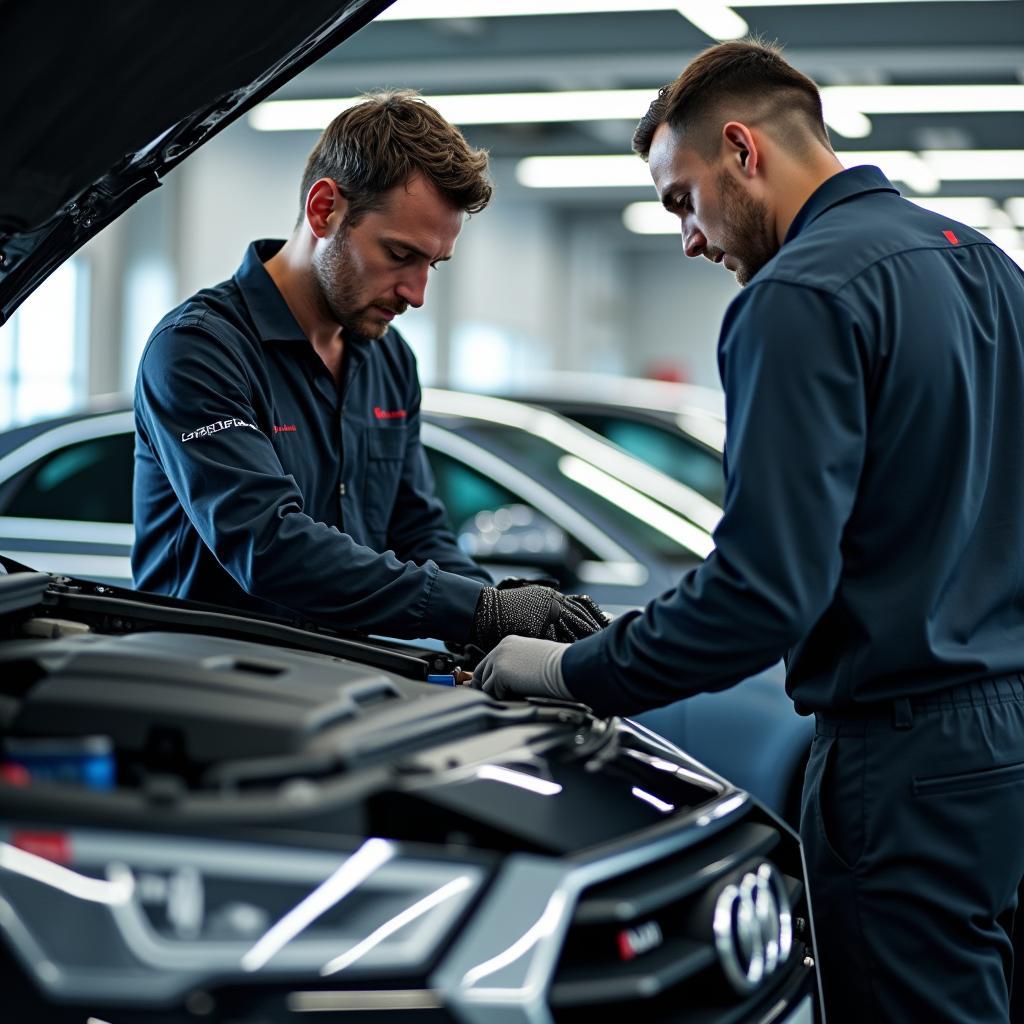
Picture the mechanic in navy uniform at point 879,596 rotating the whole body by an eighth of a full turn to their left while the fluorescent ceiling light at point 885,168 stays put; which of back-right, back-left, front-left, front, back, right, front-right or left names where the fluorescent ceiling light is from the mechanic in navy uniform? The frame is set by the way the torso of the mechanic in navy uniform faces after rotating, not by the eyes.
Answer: right

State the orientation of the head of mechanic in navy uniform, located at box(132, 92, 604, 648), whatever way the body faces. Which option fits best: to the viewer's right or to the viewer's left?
to the viewer's right

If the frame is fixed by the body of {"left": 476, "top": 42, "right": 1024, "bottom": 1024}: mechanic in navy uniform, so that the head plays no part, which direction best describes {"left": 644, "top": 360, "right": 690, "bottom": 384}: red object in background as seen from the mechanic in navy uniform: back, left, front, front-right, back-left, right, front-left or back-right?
front-right

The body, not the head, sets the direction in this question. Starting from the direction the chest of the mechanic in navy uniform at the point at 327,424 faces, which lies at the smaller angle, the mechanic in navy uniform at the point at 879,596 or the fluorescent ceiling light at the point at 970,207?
the mechanic in navy uniform

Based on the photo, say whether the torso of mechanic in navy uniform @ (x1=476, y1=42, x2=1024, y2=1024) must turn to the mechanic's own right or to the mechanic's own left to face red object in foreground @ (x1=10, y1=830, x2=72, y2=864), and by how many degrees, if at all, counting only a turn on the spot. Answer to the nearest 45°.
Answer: approximately 90° to the mechanic's own left

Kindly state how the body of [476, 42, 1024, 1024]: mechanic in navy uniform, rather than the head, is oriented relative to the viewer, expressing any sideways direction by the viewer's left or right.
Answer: facing away from the viewer and to the left of the viewer

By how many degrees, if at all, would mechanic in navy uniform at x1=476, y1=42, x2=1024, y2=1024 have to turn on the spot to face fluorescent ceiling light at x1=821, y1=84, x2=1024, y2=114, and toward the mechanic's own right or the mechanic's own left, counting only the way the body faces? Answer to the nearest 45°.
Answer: approximately 45° to the mechanic's own right

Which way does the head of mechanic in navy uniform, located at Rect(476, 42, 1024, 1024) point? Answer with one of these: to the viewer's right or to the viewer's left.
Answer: to the viewer's left

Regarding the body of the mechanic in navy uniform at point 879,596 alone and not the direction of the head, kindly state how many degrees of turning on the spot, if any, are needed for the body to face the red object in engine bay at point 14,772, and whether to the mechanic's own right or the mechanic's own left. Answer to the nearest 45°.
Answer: approximately 90° to the mechanic's own left

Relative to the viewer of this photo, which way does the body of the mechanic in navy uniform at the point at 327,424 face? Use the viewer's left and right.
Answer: facing the viewer and to the right of the viewer

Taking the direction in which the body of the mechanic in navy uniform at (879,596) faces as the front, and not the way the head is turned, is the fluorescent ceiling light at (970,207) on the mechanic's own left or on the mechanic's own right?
on the mechanic's own right

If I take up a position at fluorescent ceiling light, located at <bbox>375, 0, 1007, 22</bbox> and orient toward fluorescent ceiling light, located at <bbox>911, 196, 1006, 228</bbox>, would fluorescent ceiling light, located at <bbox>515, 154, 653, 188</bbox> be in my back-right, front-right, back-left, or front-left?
front-left

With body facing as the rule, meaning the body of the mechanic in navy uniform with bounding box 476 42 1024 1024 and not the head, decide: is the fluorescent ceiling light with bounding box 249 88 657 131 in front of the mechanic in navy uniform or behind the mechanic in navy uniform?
in front

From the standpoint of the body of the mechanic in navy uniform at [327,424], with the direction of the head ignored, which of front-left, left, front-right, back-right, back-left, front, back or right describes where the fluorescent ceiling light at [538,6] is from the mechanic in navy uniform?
back-left
